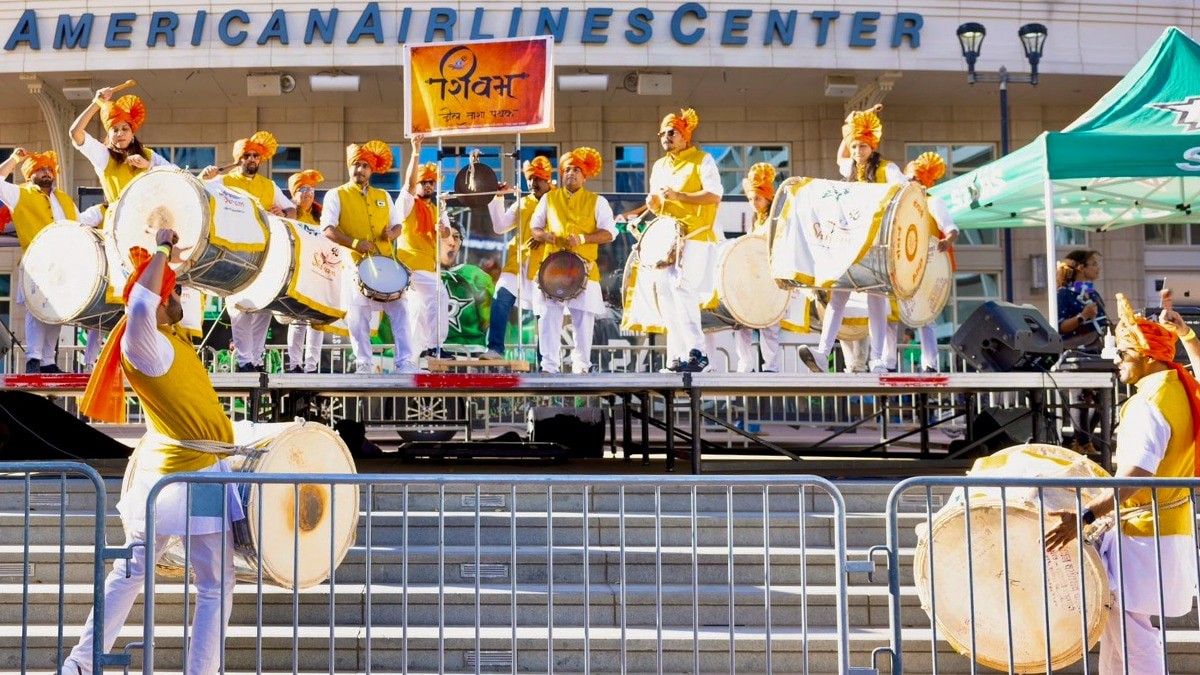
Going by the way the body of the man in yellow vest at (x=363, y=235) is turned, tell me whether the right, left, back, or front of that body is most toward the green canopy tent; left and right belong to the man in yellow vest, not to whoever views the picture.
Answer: left

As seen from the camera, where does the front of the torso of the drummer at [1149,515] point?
to the viewer's left

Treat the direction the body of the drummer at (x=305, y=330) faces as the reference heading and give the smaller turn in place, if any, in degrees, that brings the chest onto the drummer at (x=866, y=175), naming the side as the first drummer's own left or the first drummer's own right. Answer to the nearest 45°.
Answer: approximately 45° to the first drummer's own left

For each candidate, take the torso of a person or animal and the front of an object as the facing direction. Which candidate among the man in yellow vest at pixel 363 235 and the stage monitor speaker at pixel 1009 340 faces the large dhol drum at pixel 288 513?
the man in yellow vest

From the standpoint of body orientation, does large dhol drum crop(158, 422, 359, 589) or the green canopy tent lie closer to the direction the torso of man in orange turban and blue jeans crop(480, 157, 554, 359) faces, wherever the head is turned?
the large dhol drum

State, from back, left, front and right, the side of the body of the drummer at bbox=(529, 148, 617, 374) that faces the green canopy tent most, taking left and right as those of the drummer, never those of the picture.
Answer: left
